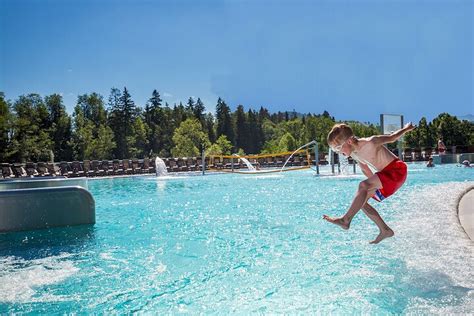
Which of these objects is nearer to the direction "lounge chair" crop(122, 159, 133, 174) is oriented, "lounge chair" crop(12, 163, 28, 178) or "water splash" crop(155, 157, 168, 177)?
the water splash

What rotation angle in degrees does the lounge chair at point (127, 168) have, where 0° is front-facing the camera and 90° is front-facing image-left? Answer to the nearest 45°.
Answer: approximately 315°

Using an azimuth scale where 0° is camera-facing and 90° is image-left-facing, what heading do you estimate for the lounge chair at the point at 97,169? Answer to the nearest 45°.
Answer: approximately 315°

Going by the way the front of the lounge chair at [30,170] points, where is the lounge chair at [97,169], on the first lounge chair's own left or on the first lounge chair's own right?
on the first lounge chair's own left

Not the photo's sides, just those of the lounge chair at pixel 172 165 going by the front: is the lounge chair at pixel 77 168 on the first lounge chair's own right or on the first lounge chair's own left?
on the first lounge chair's own right

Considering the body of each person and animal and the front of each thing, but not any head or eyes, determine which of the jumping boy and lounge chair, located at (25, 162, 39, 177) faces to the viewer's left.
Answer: the jumping boy

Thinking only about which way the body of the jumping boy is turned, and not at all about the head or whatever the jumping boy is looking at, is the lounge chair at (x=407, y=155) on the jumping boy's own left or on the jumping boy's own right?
on the jumping boy's own right

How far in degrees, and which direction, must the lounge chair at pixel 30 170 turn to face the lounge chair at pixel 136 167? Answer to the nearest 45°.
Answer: approximately 45° to its left

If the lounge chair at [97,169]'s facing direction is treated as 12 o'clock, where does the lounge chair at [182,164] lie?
the lounge chair at [182,164] is roughly at 10 o'clock from the lounge chair at [97,169].

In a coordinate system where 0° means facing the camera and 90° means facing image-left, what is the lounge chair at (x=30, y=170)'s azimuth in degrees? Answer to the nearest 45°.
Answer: approximately 315°

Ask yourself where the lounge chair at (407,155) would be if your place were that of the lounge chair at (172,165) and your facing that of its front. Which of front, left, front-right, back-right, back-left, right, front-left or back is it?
front-left
